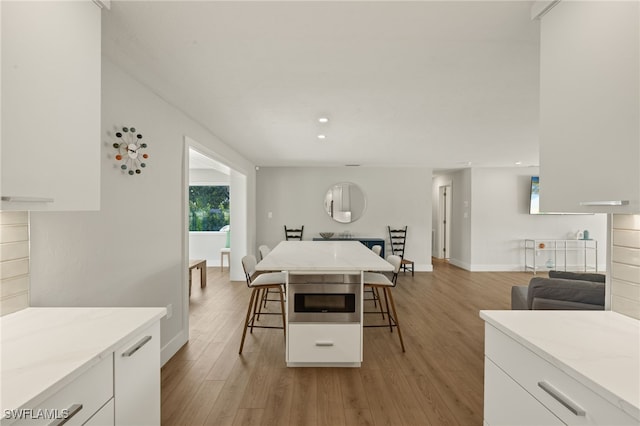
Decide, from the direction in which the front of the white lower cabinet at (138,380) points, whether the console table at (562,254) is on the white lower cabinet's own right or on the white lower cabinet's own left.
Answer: on the white lower cabinet's own left

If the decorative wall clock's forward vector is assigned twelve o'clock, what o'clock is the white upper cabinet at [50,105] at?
The white upper cabinet is roughly at 2 o'clock from the decorative wall clock.

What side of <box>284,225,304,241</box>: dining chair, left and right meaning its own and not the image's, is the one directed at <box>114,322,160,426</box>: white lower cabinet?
front

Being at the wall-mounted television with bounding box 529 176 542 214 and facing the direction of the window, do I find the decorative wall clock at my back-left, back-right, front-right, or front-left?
front-left

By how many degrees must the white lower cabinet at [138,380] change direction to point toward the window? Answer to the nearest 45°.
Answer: approximately 135° to its left

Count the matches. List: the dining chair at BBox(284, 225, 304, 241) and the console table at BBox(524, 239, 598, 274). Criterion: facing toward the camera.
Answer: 2

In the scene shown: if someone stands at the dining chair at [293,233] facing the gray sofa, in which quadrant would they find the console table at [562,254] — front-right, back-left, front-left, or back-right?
front-left

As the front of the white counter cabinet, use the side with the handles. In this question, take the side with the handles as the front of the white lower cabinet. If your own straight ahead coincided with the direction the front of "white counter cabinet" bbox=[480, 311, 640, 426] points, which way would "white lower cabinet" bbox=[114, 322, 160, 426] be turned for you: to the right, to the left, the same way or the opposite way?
the opposite way

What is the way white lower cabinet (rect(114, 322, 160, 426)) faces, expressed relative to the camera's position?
facing the viewer and to the right of the viewer

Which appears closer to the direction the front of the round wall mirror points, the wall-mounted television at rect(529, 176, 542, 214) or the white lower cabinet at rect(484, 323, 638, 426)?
the white lower cabinet

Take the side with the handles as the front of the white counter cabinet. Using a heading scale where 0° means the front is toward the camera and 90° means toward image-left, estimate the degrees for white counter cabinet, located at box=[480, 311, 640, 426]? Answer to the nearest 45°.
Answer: approximately 45°

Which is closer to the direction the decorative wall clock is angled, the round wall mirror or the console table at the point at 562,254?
the console table

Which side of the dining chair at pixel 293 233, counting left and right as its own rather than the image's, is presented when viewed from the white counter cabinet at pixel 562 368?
front

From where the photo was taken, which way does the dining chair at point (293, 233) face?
toward the camera

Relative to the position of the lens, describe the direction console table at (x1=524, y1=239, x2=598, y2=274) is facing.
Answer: facing the viewer

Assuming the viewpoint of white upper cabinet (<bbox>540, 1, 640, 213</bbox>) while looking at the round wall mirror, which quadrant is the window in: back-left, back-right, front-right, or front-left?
front-left

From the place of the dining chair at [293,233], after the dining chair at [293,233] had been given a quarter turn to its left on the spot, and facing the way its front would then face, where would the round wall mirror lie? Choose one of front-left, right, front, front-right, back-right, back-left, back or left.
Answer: front

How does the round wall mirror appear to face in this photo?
toward the camera

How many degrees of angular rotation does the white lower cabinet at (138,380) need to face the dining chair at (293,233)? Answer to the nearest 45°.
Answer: approximately 90° to its left

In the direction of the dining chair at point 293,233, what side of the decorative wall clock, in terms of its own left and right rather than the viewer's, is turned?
left

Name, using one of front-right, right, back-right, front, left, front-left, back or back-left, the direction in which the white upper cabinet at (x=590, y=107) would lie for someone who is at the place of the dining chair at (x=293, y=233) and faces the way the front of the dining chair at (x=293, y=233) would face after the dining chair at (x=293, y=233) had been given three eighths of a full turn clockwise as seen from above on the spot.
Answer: back-left
